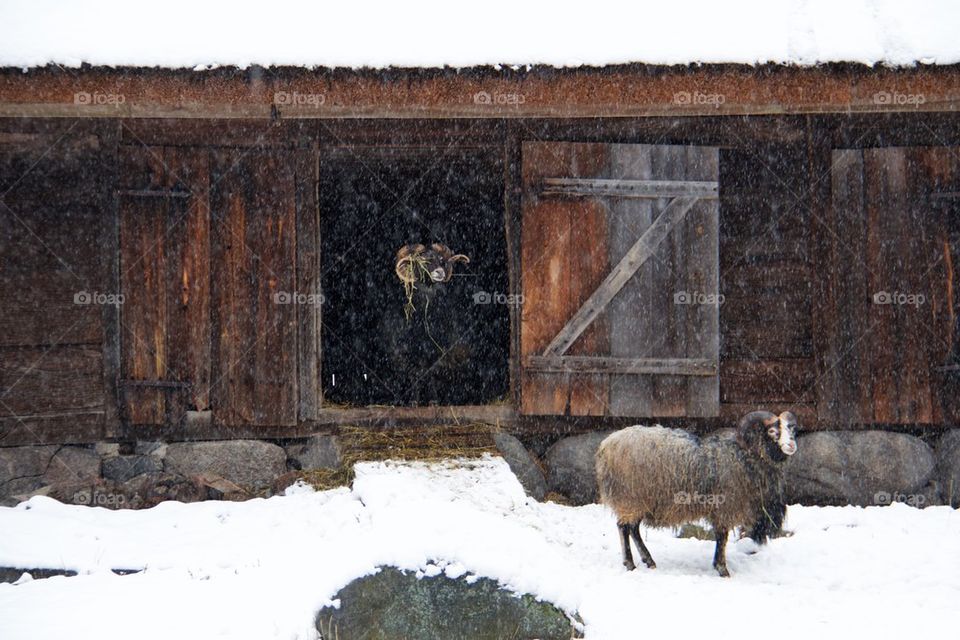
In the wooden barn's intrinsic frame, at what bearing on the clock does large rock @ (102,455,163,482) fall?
The large rock is roughly at 3 o'clock from the wooden barn.

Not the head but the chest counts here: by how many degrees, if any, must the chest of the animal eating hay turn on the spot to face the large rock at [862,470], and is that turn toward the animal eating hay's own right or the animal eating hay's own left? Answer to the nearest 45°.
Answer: approximately 45° to the animal eating hay's own left

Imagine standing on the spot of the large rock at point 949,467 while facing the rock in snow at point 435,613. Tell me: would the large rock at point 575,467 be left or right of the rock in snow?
right

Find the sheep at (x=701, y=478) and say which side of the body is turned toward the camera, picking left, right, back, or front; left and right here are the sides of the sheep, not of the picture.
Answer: right

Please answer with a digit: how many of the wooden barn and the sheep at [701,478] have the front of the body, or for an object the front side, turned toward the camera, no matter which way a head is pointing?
1

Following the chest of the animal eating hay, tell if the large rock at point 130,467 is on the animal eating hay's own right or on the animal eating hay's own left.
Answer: on the animal eating hay's own right

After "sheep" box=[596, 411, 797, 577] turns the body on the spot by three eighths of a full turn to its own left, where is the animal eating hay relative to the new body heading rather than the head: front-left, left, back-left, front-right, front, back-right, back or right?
front

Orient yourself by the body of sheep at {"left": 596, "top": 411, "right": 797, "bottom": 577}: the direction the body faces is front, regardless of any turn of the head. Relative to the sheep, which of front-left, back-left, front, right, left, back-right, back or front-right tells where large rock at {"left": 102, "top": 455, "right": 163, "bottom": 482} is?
back

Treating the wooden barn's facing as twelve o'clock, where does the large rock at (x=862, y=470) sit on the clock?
The large rock is roughly at 9 o'clock from the wooden barn.

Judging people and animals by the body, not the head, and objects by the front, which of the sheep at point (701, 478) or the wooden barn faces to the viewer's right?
the sheep

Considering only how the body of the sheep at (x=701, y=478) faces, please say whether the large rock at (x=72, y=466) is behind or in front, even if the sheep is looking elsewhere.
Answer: behind

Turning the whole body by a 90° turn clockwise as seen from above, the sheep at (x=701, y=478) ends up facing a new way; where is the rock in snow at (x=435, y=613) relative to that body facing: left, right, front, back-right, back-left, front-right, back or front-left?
front-right

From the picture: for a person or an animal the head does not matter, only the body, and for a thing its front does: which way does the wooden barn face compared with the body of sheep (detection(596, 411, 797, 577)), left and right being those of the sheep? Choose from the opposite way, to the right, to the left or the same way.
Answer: to the right
